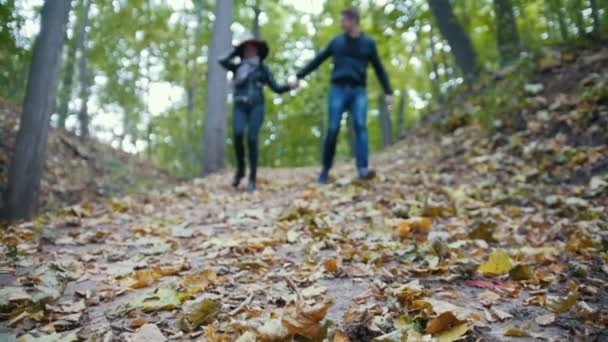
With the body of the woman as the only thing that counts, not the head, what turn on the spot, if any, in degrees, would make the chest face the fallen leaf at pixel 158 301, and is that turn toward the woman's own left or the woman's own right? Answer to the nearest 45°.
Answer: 0° — they already face it

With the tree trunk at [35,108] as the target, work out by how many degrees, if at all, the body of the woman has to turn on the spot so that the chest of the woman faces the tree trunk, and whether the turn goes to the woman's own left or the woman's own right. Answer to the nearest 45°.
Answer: approximately 45° to the woman's own right

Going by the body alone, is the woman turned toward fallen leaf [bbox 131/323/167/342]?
yes

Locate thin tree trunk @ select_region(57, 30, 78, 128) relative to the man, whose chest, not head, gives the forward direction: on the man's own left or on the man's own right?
on the man's own right

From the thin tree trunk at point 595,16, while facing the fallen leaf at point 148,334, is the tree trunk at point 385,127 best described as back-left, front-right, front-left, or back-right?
back-right

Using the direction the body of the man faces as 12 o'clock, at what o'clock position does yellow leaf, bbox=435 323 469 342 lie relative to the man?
The yellow leaf is roughly at 12 o'clock from the man.

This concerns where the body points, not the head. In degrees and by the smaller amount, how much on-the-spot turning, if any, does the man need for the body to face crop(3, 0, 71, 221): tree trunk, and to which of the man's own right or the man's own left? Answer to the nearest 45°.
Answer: approximately 45° to the man's own right

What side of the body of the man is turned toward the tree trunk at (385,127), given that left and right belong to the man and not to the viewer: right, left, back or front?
back

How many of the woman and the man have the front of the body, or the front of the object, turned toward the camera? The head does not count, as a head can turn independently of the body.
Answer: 2

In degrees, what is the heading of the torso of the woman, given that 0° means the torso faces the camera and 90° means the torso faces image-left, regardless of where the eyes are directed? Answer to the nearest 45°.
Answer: approximately 0°

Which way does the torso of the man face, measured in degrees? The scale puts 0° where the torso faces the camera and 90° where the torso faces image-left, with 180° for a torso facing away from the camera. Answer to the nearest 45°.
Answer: approximately 0°

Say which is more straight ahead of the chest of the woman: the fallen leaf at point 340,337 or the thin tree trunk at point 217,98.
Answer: the fallen leaf

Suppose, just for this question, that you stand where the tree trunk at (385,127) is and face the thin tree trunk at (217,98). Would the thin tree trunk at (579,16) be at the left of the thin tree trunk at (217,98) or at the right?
left
